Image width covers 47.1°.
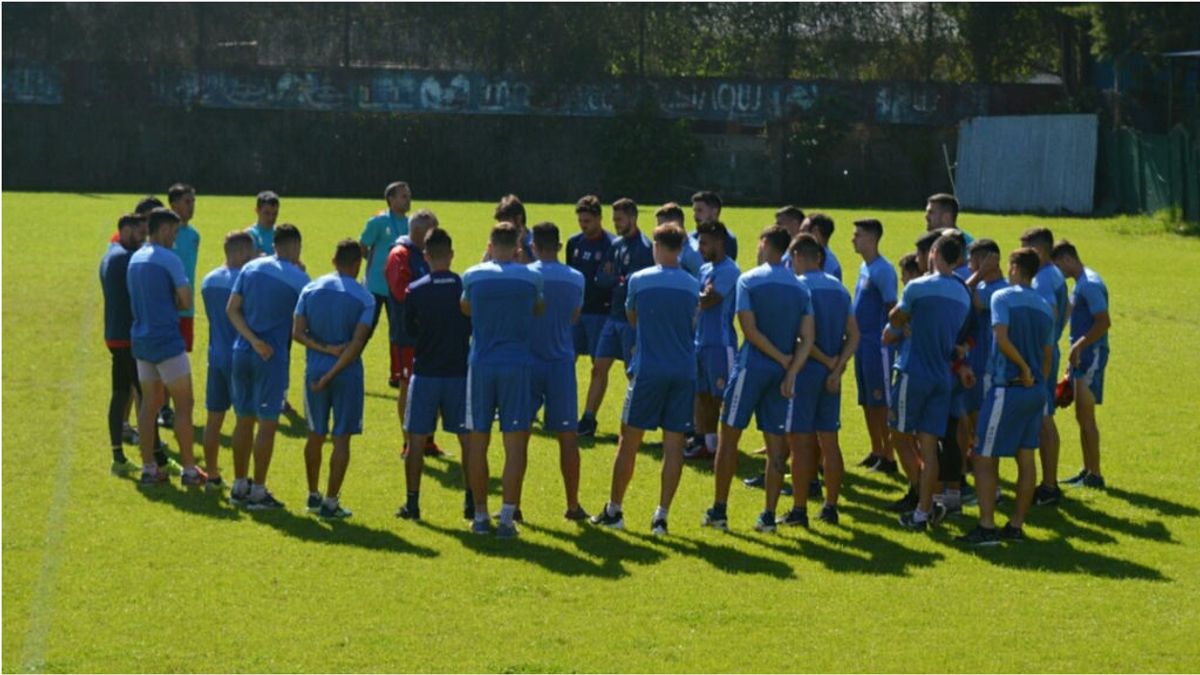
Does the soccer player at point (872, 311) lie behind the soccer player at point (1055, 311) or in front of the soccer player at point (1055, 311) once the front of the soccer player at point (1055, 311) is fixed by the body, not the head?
in front

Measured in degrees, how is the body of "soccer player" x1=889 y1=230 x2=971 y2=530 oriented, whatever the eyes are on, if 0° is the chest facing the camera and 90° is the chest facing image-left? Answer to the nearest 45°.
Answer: approximately 135°

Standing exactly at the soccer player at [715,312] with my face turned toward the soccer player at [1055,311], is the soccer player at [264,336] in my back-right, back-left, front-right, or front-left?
back-right

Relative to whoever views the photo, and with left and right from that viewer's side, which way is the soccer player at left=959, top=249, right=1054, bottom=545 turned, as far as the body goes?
facing away from the viewer and to the left of the viewer

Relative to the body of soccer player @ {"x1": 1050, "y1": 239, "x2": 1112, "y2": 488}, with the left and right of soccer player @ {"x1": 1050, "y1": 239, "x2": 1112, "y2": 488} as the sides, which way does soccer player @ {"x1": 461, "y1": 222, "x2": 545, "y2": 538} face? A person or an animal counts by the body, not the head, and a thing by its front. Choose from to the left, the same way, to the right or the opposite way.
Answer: to the right

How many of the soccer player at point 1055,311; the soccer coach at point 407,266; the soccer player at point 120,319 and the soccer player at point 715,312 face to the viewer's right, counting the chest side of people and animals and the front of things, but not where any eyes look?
2

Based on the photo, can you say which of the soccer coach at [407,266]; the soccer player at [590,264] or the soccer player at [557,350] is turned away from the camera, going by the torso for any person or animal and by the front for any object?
the soccer player at [557,350]

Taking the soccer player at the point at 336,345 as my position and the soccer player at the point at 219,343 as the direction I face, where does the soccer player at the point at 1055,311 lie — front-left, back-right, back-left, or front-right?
back-right

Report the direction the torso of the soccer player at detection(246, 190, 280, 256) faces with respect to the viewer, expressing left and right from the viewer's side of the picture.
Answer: facing the viewer and to the right of the viewer

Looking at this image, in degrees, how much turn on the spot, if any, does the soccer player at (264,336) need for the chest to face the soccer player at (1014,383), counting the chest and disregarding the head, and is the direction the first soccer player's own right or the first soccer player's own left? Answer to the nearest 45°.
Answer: approximately 45° to the first soccer player's own right

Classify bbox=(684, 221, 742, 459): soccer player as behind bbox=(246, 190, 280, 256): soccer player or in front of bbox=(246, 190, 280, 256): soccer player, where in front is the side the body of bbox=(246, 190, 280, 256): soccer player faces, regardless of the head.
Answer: in front

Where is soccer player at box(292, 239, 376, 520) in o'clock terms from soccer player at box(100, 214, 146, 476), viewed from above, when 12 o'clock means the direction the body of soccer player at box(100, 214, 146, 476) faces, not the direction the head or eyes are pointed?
soccer player at box(292, 239, 376, 520) is roughly at 2 o'clock from soccer player at box(100, 214, 146, 476).

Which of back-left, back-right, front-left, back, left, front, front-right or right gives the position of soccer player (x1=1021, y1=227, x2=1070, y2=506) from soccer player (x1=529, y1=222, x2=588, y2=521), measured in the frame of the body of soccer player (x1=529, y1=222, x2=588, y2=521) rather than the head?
right

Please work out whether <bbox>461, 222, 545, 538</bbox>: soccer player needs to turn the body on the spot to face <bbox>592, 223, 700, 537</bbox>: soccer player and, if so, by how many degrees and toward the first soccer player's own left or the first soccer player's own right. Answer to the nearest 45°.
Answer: approximately 90° to the first soccer player's own right

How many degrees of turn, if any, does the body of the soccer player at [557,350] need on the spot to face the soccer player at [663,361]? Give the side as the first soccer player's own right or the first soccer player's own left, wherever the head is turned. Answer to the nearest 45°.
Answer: approximately 135° to the first soccer player's own right

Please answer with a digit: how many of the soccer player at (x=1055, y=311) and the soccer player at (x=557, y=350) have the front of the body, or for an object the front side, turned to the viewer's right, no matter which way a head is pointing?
0

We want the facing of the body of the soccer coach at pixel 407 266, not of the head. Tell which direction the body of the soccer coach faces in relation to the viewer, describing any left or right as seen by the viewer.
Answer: facing to the right of the viewer

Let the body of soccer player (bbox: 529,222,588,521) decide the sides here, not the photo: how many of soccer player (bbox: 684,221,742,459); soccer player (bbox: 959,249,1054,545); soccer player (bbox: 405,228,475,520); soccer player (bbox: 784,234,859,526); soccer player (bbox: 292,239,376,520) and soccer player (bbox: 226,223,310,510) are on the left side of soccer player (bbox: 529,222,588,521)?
3

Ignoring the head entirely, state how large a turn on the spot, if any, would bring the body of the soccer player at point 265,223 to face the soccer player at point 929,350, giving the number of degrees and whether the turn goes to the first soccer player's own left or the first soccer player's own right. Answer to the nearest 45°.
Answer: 0° — they already face them

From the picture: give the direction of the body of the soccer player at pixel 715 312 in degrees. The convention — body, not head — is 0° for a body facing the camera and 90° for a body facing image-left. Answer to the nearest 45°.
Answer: approximately 90°
